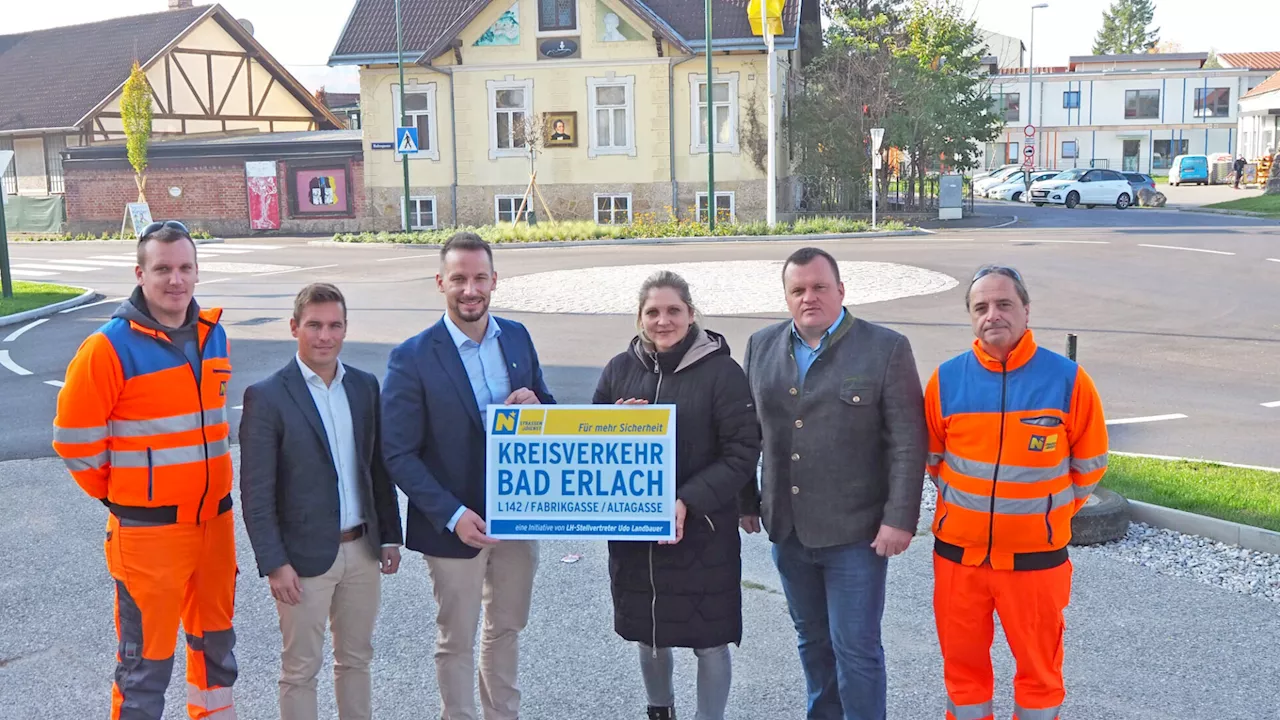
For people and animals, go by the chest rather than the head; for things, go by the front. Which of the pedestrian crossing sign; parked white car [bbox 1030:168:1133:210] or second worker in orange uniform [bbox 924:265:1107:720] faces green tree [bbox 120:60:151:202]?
the parked white car

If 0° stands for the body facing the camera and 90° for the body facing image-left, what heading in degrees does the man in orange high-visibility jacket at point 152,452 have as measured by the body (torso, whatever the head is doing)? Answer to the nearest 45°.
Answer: approximately 315°

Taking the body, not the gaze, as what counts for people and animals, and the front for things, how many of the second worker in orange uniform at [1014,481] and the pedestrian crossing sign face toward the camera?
2

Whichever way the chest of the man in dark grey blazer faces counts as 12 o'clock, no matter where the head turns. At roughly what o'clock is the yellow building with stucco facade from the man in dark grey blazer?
The yellow building with stucco facade is roughly at 8 o'clock from the man in dark grey blazer.

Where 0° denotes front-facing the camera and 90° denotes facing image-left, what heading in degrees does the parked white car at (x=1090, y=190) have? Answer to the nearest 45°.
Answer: approximately 45°

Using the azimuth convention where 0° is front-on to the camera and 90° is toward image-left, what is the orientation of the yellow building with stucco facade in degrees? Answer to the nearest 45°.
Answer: approximately 0°

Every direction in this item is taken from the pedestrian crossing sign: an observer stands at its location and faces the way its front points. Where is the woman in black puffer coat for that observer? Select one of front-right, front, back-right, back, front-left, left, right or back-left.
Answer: front

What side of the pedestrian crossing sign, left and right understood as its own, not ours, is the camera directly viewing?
front

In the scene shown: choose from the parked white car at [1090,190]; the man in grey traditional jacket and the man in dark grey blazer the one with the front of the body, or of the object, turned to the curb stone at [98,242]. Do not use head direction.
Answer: the parked white car

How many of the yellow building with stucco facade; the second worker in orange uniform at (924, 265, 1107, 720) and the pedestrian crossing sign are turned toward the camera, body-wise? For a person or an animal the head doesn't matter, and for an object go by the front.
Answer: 3

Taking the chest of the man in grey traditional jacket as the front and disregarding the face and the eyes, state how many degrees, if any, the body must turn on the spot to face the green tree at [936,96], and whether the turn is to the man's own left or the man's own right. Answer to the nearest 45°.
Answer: approximately 135° to the man's own right

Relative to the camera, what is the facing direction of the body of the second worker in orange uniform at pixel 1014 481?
toward the camera
